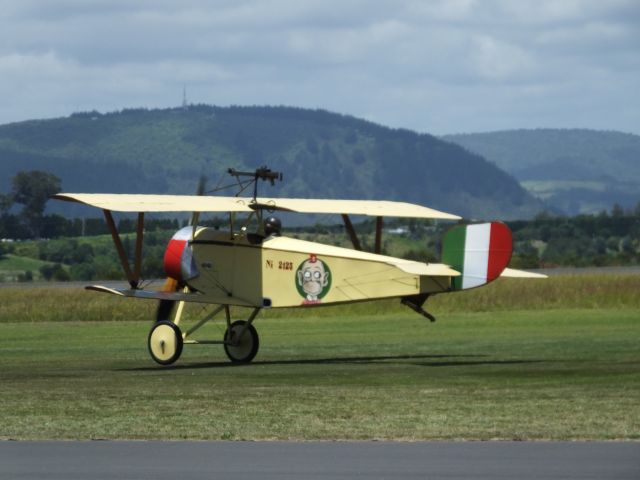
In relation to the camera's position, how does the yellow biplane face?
facing away from the viewer and to the left of the viewer
